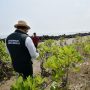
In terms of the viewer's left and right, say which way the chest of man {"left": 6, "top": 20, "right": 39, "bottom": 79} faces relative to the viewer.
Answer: facing away from the viewer and to the right of the viewer
